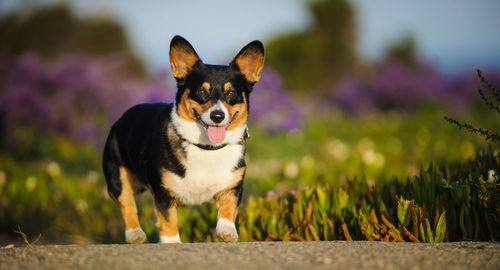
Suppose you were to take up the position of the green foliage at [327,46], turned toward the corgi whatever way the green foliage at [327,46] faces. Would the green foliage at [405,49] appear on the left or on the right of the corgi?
left

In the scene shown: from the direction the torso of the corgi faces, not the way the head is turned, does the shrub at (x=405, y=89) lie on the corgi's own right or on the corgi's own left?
on the corgi's own left

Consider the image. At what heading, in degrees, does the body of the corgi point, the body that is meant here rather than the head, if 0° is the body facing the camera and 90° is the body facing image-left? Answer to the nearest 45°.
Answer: approximately 315°

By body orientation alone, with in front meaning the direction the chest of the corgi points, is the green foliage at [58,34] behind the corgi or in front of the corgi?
behind

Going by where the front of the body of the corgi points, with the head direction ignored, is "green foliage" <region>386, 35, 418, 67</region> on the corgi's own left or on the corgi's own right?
on the corgi's own left

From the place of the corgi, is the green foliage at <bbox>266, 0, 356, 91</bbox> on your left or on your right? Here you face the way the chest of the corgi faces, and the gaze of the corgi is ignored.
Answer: on your left
